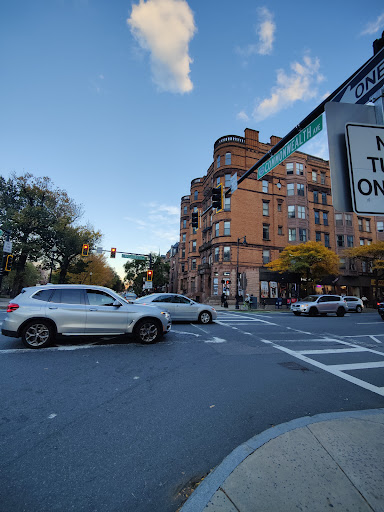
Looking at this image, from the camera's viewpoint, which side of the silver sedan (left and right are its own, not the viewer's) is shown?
right

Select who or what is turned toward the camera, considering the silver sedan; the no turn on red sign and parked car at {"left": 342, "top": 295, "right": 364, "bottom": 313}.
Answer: the no turn on red sign

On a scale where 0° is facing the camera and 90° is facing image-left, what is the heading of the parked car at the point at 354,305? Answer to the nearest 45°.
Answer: approximately 90°

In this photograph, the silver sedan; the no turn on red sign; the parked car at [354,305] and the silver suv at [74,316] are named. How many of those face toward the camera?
1

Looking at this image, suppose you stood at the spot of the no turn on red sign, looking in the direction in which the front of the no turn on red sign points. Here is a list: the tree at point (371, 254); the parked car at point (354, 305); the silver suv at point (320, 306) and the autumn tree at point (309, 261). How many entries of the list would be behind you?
4

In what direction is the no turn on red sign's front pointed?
toward the camera

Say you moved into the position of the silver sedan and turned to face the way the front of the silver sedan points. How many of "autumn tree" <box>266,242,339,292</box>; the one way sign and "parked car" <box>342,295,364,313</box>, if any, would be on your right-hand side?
1

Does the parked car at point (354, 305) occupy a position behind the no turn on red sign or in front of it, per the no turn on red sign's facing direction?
behind

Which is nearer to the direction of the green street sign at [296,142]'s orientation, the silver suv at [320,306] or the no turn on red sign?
the no turn on red sign

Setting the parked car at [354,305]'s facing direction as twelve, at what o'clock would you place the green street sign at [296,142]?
The green street sign is roughly at 9 o'clock from the parked car.

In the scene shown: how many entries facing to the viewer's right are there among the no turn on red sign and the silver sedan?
1

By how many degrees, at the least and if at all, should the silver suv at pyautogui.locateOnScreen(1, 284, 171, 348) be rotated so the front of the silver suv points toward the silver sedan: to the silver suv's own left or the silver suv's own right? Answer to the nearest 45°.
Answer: approximately 45° to the silver suv's own left

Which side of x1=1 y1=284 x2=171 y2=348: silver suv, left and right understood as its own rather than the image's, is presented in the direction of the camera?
right

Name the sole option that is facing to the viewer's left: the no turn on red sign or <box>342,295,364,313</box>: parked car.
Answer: the parked car

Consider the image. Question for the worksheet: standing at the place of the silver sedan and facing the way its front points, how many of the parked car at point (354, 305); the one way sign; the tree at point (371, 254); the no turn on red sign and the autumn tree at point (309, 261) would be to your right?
2

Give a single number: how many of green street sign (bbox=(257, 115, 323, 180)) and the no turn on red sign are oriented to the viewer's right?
0

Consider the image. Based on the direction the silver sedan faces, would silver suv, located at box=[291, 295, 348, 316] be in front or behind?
in front
